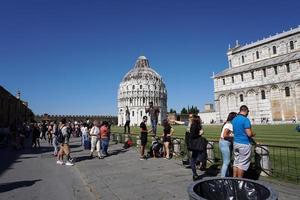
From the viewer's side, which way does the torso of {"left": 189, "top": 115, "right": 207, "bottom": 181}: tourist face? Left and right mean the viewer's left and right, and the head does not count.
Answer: facing away from the viewer and to the right of the viewer

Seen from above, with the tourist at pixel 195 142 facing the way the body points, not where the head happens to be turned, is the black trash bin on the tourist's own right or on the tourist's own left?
on the tourist's own right

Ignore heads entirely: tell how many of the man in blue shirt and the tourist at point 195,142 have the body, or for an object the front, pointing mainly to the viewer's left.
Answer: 0
